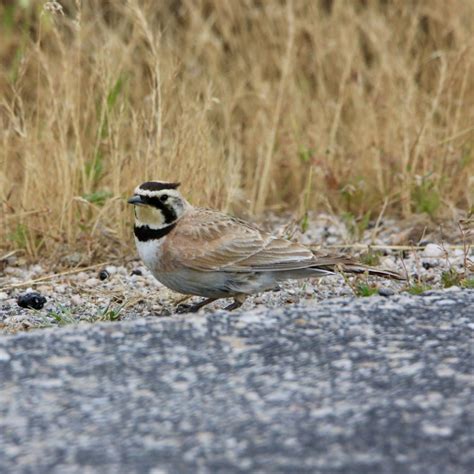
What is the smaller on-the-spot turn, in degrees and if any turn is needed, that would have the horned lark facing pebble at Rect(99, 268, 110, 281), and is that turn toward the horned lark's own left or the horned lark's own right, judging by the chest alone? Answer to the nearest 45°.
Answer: approximately 45° to the horned lark's own right

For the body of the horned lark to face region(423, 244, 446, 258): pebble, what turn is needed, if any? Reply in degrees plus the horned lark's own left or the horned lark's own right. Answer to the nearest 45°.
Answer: approximately 135° to the horned lark's own right

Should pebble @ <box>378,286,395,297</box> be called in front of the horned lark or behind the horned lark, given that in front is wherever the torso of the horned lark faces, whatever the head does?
behind

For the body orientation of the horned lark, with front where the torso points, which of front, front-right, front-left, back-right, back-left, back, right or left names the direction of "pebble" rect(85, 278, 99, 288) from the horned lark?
front-right

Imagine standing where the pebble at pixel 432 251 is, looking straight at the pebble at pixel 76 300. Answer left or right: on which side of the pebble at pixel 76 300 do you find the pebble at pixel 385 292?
left

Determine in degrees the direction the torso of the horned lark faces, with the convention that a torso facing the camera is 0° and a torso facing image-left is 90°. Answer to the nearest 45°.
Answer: approximately 90°
